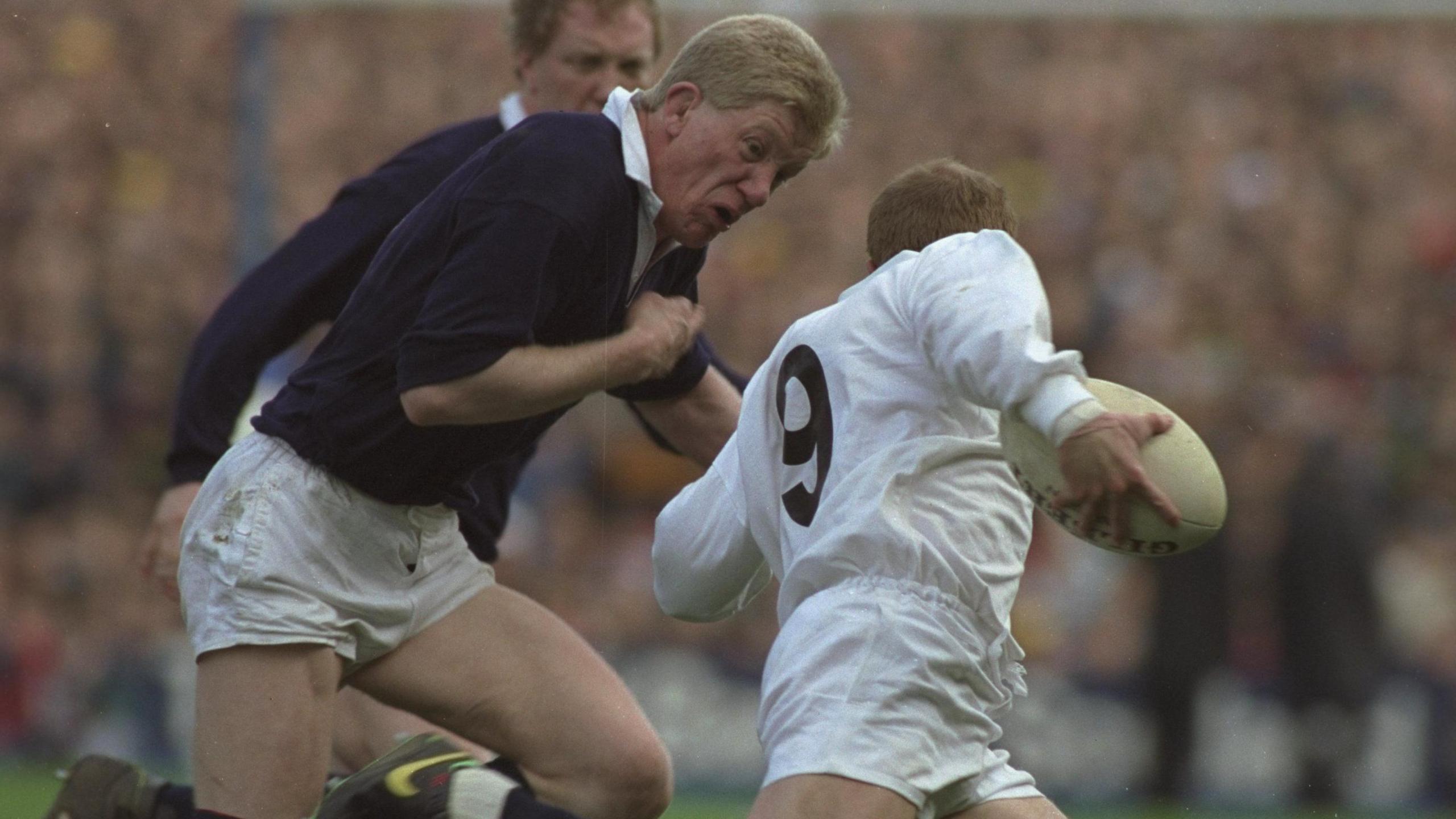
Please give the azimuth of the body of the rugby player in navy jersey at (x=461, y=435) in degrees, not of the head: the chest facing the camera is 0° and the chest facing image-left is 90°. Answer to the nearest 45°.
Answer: approximately 315°

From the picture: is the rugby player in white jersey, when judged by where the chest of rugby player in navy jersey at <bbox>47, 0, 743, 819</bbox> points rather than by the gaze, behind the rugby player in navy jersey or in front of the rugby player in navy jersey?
in front

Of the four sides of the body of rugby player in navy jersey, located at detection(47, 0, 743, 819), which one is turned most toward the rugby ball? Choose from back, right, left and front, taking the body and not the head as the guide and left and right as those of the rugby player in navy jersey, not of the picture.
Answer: front

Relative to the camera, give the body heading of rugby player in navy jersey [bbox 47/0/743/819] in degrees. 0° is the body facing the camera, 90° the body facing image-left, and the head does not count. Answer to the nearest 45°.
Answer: approximately 315°

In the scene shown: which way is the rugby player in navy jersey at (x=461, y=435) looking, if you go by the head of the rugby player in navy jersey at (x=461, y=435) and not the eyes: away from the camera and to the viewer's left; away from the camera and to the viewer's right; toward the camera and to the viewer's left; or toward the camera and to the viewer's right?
toward the camera and to the viewer's right

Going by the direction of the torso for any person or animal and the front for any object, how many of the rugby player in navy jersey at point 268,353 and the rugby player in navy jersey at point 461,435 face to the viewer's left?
0

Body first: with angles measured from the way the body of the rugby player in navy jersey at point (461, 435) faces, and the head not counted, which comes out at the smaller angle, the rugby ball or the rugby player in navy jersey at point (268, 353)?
the rugby ball

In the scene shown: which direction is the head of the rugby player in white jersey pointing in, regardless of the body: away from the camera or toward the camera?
away from the camera

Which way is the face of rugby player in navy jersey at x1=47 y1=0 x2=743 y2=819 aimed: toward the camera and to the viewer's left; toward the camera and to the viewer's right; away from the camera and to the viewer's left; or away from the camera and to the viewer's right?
toward the camera and to the viewer's right

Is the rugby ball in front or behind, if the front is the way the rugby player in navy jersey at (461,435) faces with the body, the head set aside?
in front
